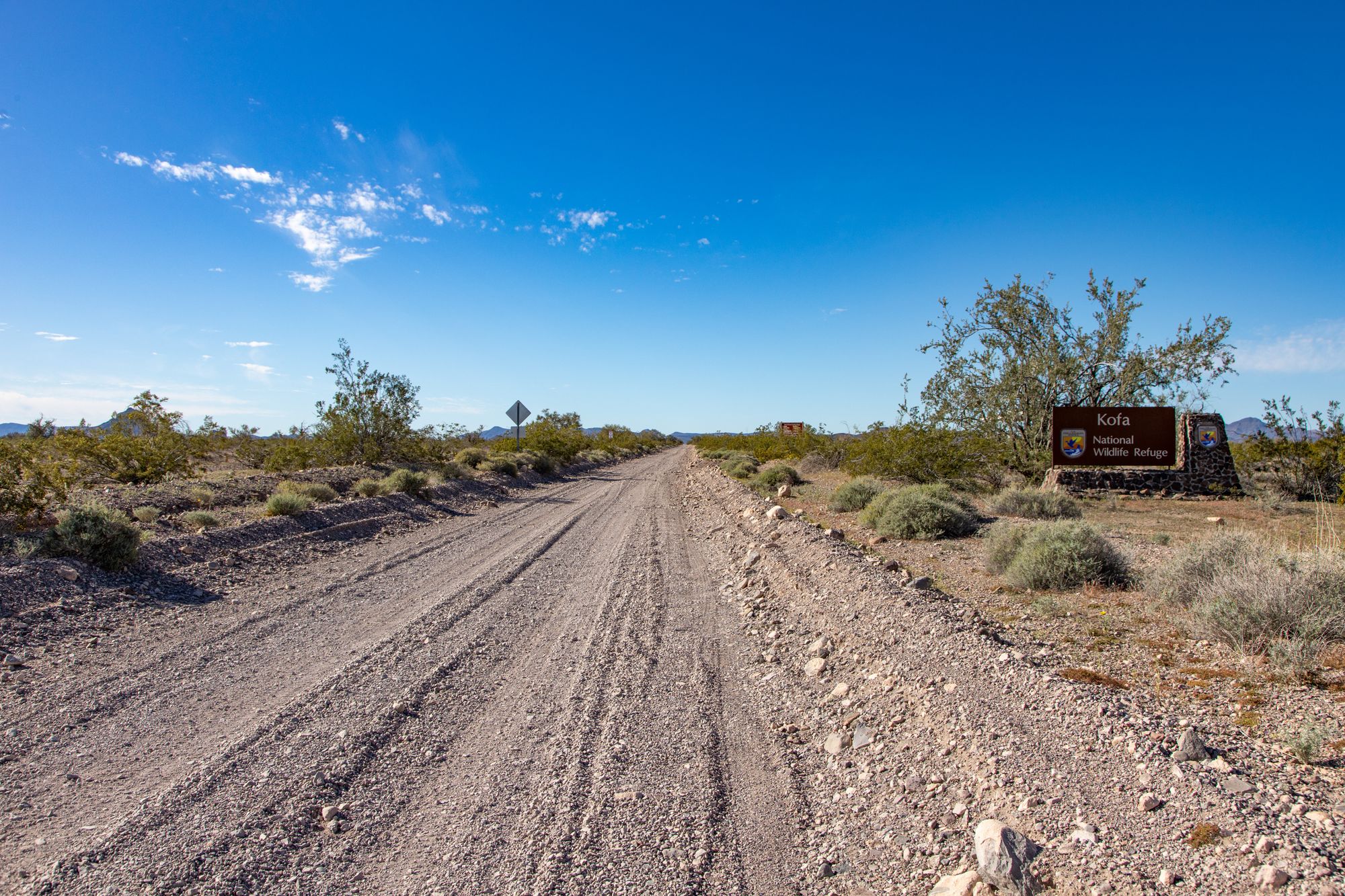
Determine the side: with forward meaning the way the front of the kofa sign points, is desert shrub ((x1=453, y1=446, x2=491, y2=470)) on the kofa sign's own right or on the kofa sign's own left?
on the kofa sign's own right

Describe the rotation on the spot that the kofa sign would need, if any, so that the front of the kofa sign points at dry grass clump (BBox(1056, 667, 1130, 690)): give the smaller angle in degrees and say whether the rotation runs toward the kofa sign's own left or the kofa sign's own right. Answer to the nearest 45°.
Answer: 0° — it already faces it

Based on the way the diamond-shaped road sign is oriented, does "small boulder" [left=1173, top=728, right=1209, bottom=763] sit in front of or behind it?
behind

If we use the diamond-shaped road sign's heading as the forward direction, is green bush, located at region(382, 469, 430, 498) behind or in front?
behind

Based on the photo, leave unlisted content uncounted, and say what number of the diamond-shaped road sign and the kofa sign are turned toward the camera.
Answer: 1

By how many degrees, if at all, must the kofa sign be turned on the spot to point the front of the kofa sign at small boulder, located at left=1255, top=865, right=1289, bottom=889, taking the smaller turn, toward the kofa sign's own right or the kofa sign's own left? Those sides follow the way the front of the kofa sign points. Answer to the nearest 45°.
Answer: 0° — it already faces it

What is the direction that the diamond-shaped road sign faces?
away from the camera

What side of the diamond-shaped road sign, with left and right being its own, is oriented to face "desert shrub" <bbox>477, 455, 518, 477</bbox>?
back

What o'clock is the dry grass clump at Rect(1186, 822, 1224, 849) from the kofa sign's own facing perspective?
The dry grass clump is roughly at 12 o'clock from the kofa sign.

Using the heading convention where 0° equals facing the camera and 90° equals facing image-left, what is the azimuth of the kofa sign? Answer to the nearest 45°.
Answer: approximately 0°

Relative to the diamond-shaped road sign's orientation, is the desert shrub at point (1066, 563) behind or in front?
behind

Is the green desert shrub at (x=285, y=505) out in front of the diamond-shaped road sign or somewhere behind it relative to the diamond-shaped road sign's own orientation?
behind

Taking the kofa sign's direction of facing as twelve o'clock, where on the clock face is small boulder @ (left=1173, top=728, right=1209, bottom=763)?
The small boulder is roughly at 12 o'clock from the kofa sign.
